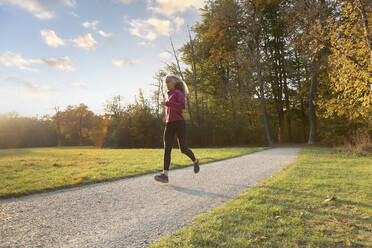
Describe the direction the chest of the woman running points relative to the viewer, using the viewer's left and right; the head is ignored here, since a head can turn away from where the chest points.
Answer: facing the viewer and to the left of the viewer
